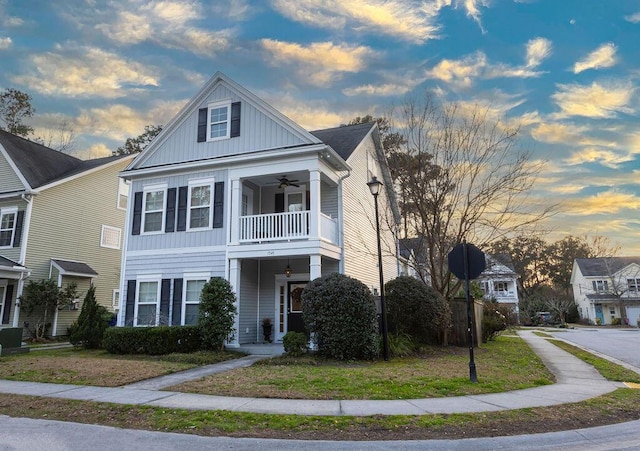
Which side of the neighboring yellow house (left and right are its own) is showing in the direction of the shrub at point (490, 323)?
left

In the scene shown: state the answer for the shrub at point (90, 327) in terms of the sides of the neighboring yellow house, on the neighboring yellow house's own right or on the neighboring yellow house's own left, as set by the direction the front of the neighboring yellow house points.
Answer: on the neighboring yellow house's own left

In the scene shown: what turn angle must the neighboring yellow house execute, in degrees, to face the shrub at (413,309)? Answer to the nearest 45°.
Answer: approximately 90° to its left

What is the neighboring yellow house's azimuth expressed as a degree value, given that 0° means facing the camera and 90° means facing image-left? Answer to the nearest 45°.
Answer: approximately 45°

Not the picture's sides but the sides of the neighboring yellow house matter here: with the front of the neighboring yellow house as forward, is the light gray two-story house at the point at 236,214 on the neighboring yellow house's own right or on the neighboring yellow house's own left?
on the neighboring yellow house's own left
